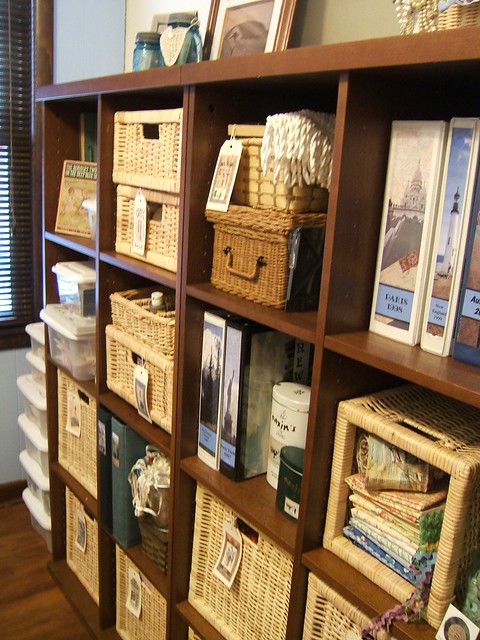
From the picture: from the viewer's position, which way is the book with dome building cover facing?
facing the viewer and to the left of the viewer

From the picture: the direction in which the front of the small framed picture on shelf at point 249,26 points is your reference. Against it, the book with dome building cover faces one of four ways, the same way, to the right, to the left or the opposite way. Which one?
the same way

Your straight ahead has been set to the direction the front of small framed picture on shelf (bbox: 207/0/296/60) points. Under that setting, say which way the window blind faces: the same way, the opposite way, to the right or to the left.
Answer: to the left

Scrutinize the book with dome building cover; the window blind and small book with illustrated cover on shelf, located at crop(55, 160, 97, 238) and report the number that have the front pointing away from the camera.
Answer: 0

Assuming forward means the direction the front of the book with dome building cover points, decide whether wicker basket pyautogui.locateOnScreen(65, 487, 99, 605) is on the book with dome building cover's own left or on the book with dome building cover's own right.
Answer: on the book with dome building cover's own right

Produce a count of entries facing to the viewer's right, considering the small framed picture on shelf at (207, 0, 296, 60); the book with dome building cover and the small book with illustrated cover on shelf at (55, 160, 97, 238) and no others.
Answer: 0

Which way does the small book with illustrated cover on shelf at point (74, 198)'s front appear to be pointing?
toward the camera

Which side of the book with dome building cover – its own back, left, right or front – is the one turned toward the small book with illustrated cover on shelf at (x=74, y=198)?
right

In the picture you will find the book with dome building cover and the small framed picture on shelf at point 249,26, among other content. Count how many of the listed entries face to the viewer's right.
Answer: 0

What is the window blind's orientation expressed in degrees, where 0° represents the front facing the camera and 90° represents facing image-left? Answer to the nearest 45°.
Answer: approximately 315°

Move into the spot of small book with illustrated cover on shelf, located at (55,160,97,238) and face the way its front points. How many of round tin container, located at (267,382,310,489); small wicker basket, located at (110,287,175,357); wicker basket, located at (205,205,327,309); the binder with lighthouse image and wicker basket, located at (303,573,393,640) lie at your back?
0
